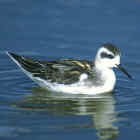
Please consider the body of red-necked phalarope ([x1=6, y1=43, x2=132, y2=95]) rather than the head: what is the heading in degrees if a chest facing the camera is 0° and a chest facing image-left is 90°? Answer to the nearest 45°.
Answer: approximately 270°
